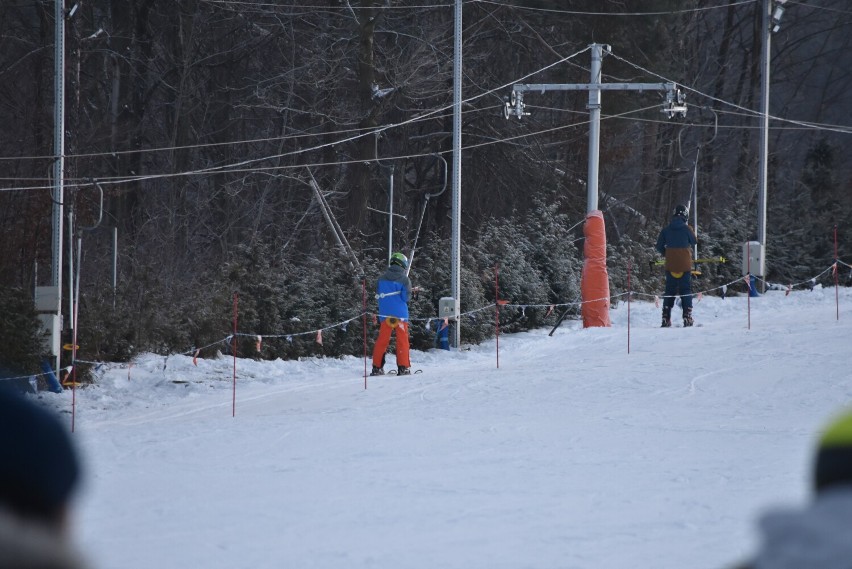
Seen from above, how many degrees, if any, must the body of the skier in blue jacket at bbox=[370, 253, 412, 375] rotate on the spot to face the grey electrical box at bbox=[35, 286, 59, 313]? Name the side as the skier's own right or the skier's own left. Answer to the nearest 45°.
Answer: approximately 135° to the skier's own left

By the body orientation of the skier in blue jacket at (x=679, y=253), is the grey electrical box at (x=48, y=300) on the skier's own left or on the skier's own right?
on the skier's own left

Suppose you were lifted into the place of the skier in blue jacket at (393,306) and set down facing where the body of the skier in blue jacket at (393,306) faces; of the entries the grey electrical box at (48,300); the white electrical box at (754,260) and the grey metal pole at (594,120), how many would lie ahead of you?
2

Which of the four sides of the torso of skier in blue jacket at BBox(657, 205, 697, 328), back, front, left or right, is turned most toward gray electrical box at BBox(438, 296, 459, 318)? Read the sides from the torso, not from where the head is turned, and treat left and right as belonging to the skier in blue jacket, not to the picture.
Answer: left

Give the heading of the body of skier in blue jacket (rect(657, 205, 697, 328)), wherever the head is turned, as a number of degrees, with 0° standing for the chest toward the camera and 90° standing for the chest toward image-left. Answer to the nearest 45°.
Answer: approximately 180°

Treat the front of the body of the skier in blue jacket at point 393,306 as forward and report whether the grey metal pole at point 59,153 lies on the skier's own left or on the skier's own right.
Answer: on the skier's own left

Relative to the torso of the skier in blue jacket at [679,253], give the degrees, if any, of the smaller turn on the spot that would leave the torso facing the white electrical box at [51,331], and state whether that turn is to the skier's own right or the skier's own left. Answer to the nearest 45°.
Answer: approximately 135° to the skier's own left
